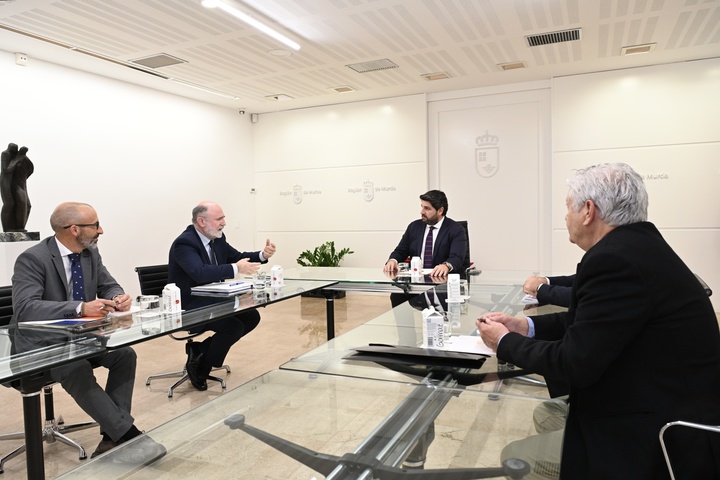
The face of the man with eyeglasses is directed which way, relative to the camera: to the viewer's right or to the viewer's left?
to the viewer's right

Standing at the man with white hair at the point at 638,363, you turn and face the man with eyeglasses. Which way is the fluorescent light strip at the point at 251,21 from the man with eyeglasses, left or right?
right

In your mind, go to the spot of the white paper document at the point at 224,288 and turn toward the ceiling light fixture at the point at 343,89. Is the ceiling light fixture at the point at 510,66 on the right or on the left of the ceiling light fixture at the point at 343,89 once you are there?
right

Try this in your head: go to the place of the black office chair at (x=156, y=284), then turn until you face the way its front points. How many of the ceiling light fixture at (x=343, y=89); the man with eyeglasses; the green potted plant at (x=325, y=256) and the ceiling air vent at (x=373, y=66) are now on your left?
3

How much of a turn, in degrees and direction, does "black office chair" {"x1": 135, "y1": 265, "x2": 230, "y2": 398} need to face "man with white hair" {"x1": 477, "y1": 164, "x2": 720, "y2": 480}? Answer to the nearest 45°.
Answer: approximately 45° to its right

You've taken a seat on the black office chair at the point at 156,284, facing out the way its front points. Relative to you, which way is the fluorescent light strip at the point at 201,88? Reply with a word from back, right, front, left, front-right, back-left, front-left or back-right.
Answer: back-left

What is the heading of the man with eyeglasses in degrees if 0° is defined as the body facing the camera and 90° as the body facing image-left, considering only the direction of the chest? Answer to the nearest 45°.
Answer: approximately 315°

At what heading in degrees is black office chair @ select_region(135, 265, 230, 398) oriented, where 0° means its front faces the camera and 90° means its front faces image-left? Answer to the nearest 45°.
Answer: approximately 315°

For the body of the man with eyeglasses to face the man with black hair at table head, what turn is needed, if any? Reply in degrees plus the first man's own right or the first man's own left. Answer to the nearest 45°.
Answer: approximately 45° to the first man's own left

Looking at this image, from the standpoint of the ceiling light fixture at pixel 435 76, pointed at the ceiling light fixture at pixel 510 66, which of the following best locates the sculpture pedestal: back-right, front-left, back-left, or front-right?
back-right

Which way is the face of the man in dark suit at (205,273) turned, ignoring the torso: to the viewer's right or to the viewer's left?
to the viewer's right
